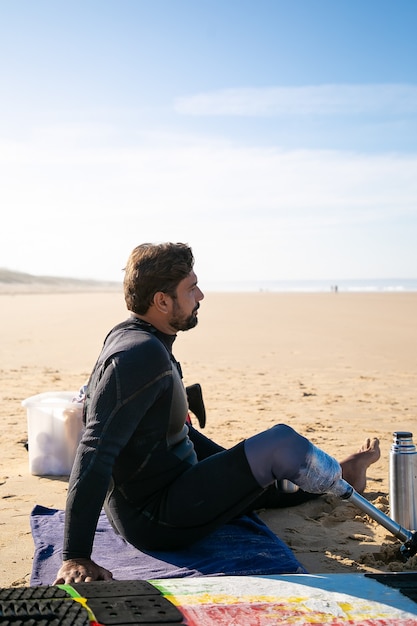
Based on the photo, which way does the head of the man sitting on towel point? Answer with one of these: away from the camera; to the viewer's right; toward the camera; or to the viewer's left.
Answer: to the viewer's right

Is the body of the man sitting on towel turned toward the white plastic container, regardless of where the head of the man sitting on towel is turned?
no

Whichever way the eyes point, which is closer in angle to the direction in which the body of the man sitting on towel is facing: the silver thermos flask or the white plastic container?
the silver thermos flask

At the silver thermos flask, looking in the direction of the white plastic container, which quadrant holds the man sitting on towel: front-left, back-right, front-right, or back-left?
front-left

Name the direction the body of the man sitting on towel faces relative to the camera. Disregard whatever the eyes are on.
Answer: to the viewer's right

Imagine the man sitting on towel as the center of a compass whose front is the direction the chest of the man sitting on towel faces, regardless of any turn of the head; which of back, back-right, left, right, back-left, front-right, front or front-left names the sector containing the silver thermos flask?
front-left

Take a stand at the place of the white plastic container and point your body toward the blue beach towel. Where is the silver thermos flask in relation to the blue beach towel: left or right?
left
